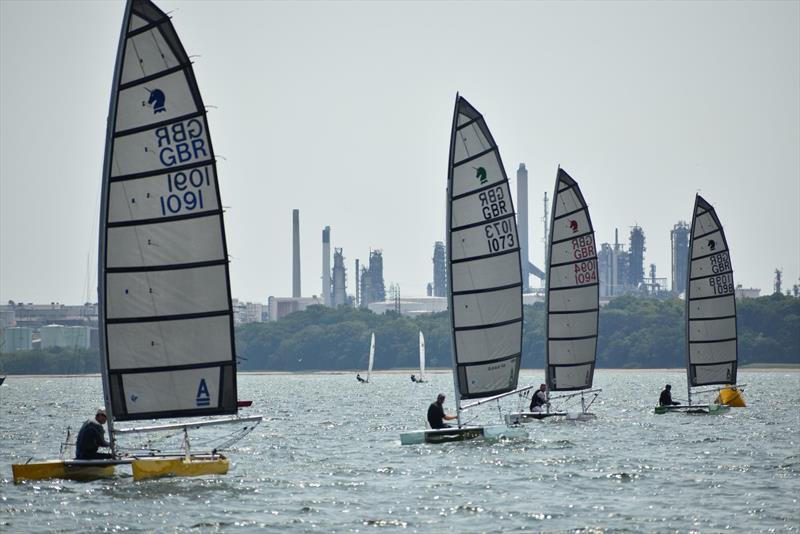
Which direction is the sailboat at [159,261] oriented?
to the viewer's left

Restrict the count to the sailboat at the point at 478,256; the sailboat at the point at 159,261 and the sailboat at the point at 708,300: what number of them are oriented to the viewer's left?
3

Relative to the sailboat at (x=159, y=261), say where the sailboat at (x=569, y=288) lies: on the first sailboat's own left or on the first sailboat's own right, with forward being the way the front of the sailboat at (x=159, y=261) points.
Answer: on the first sailboat's own right

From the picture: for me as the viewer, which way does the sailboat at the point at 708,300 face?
facing to the left of the viewer
